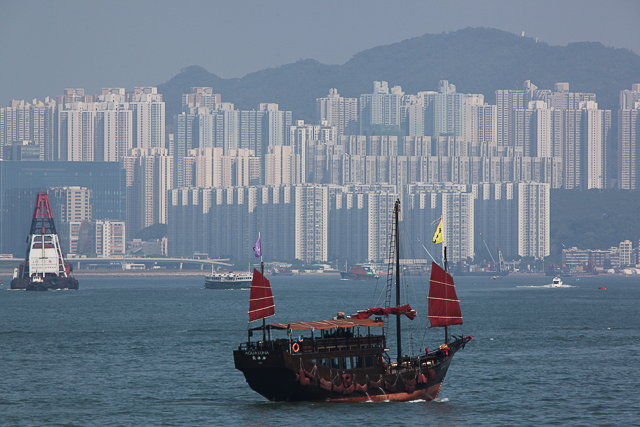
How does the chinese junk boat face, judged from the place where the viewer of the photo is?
facing away from the viewer and to the right of the viewer
